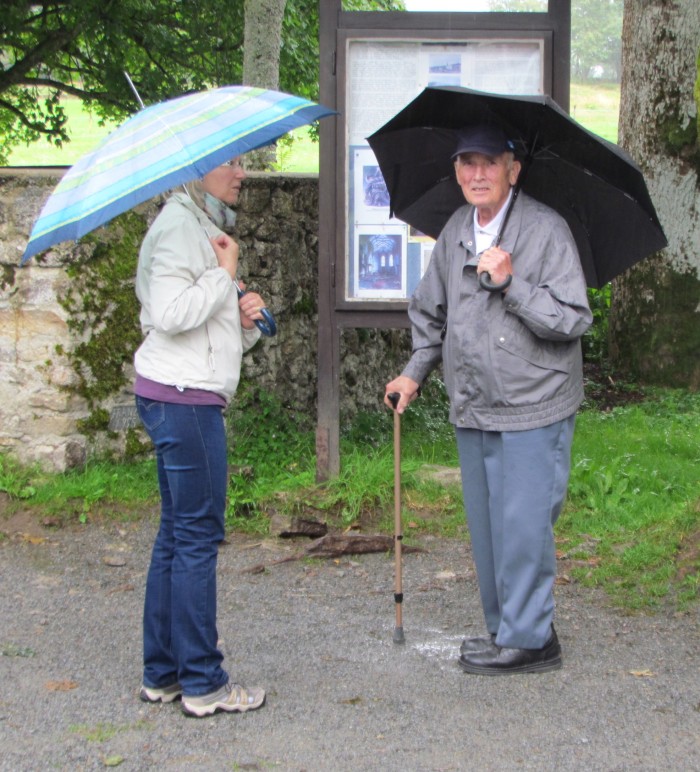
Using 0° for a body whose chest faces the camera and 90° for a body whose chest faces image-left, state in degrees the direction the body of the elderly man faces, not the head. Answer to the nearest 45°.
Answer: approximately 45°

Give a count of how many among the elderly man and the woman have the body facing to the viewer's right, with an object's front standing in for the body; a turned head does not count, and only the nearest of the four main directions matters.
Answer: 1

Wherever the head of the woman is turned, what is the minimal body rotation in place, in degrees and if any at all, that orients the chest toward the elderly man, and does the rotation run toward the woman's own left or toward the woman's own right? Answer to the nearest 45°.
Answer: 0° — they already face them

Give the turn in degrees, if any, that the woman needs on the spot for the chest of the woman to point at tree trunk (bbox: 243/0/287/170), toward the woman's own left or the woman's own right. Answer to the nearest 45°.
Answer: approximately 90° to the woman's own left

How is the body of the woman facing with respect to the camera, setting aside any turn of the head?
to the viewer's right

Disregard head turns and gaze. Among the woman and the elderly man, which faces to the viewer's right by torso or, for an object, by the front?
the woman

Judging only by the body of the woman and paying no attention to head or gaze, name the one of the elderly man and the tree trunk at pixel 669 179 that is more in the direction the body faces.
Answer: the elderly man

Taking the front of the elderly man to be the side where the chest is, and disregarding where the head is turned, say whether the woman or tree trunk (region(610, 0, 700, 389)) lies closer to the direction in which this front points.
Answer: the woman

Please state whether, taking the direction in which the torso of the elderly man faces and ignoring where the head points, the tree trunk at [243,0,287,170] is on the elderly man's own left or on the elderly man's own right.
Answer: on the elderly man's own right

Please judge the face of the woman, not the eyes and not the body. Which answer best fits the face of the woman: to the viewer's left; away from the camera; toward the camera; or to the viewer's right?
to the viewer's right
